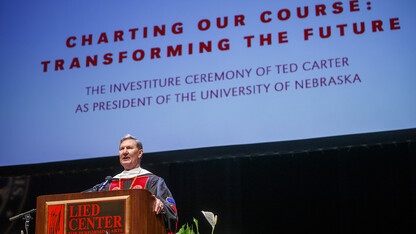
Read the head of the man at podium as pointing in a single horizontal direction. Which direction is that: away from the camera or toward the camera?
toward the camera

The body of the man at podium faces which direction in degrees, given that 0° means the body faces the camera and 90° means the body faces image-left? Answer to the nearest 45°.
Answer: approximately 45°

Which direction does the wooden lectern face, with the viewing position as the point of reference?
facing the viewer and to the left of the viewer

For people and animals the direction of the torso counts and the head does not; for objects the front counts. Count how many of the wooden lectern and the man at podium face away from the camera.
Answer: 0

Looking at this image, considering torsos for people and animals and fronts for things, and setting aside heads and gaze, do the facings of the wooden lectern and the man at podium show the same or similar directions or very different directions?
same or similar directions

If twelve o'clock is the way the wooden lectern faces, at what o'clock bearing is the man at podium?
The man at podium is roughly at 5 o'clock from the wooden lectern.
